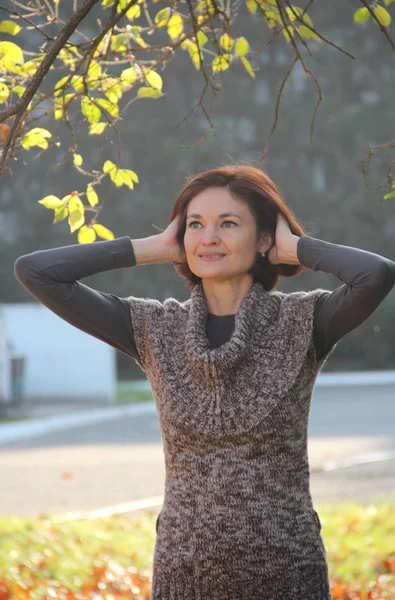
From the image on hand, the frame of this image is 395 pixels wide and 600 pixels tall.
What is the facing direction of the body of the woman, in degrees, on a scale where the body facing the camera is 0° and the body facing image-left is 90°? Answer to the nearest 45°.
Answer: approximately 0°
